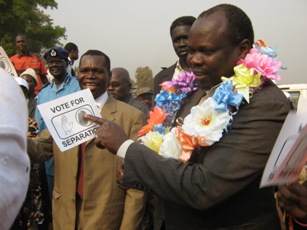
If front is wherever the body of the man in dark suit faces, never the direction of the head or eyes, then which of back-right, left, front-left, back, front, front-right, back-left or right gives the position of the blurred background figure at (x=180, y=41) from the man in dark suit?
back-right

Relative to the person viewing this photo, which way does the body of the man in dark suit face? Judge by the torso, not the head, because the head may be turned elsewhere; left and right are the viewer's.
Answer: facing the viewer and to the left of the viewer

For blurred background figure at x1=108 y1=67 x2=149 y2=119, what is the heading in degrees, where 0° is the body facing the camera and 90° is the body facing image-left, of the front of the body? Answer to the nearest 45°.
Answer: approximately 45°

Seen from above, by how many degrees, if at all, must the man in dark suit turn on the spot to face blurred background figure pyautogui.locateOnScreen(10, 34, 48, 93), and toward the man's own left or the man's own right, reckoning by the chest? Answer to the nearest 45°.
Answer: approximately 90° to the man's own right

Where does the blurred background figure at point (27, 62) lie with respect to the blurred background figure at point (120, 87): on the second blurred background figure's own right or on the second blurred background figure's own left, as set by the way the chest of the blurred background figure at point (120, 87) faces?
on the second blurred background figure's own right

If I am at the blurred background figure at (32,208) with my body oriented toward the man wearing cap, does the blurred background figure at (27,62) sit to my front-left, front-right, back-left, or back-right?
front-left

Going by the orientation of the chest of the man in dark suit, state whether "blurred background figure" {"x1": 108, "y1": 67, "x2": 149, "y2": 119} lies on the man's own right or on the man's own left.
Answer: on the man's own right

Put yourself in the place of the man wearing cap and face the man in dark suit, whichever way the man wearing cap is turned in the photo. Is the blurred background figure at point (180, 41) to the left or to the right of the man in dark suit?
left

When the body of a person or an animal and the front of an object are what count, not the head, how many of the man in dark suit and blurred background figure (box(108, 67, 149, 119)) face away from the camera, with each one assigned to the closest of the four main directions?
0
